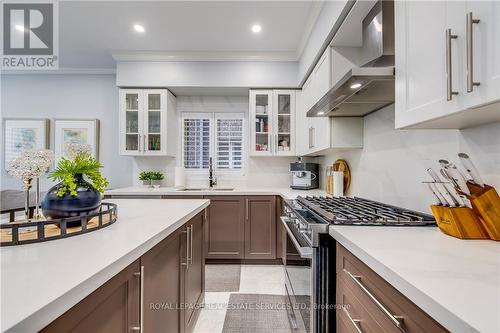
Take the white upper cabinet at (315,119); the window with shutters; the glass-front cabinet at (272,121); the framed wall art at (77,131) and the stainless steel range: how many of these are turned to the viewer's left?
2

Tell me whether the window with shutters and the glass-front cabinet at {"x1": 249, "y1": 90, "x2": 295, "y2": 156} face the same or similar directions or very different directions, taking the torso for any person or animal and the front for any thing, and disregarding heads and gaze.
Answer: same or similar directions

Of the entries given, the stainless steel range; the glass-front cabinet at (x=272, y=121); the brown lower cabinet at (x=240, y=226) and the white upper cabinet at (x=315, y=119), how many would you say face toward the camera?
2

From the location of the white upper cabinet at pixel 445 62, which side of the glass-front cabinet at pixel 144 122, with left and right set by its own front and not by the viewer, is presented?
front

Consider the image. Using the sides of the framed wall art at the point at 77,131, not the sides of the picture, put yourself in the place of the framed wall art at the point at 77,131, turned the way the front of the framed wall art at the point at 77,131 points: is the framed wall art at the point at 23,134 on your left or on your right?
on your right

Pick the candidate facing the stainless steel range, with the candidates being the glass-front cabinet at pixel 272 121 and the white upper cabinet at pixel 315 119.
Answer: the glass-front cabinet

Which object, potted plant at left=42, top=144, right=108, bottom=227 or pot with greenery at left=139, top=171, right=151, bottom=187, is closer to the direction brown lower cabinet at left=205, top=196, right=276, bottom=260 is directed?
the potted plant

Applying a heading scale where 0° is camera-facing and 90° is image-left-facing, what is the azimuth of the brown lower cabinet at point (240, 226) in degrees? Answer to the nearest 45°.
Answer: approximately 0°

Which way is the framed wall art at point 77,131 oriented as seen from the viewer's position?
toward the camera

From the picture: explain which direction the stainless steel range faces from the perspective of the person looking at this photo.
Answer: facing to the left of the viewer

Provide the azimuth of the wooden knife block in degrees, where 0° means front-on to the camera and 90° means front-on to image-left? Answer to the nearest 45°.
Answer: approximately 45°

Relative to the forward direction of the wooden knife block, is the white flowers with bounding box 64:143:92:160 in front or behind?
in front

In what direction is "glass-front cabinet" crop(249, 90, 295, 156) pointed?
toward the camera

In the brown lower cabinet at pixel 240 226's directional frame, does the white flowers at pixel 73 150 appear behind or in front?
in front

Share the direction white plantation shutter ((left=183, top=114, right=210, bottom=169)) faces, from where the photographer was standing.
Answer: facing the viewer

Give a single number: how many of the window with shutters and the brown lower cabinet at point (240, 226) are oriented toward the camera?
2

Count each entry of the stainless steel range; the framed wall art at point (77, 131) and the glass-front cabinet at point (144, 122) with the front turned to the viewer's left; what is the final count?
1

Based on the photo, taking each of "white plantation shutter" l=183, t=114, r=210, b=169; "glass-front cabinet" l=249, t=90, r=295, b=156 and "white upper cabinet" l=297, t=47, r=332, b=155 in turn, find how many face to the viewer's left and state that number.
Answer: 1
